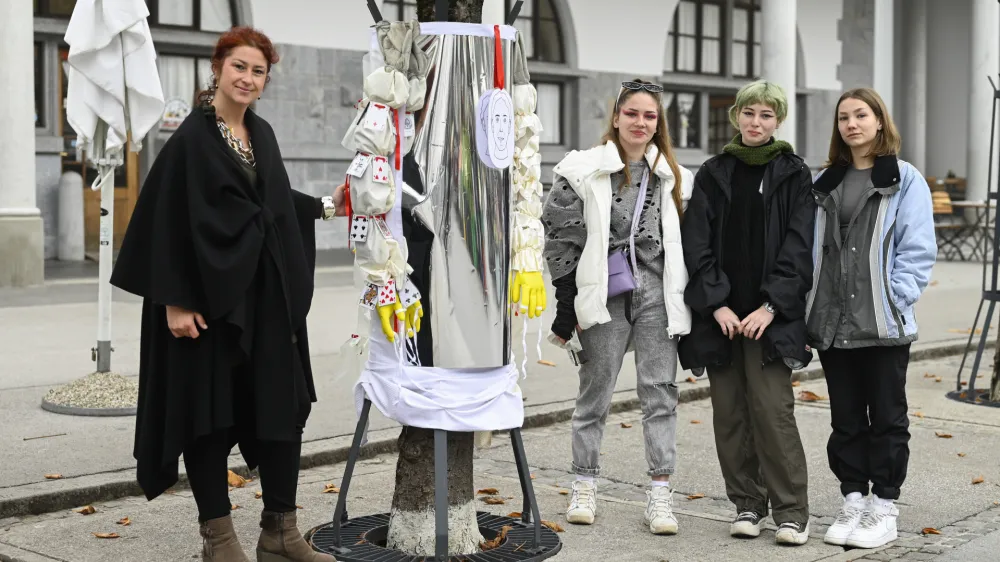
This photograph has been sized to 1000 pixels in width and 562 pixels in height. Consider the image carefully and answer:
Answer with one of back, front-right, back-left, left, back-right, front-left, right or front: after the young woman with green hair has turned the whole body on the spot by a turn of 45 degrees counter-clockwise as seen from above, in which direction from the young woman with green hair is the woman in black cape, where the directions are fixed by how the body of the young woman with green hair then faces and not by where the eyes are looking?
right

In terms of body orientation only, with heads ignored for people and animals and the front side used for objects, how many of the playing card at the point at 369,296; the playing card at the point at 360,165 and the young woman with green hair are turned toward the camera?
3

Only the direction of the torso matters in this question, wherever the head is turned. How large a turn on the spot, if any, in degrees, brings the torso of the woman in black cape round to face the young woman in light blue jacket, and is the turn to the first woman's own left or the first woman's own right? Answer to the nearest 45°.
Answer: approximately 45° to the first woman's own left

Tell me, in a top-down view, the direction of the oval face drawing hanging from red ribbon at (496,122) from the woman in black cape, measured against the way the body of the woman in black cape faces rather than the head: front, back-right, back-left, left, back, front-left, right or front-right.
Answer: front-left

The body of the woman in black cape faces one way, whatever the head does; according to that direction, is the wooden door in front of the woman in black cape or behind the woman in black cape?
behind

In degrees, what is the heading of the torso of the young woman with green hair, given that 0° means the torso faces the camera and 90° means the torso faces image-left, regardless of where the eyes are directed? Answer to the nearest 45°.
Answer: approximately 0°
